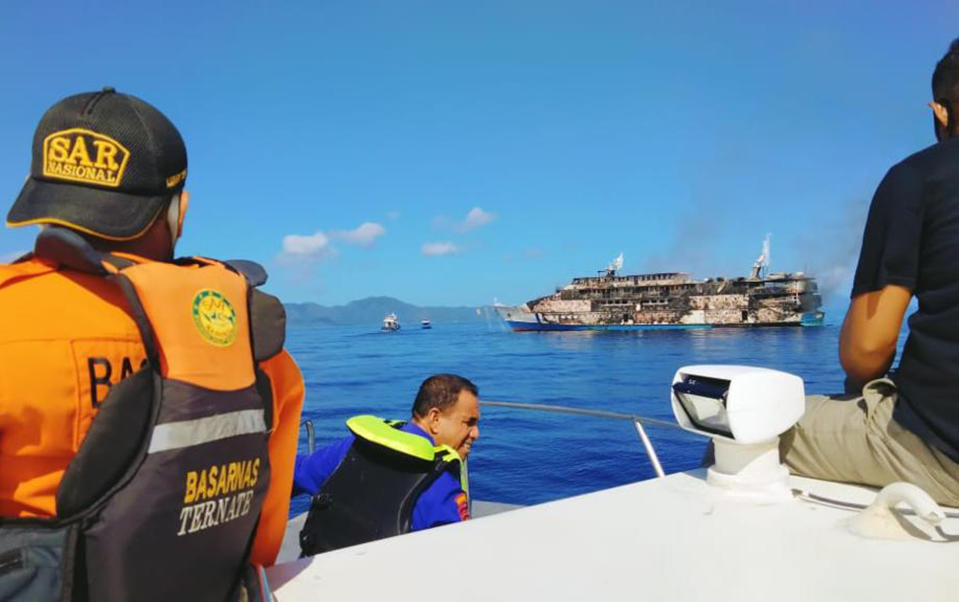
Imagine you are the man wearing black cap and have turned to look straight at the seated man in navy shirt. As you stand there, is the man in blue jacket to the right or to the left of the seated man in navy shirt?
left

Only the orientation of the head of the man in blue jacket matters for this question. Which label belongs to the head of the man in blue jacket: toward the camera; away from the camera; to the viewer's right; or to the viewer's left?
to the viewer's right

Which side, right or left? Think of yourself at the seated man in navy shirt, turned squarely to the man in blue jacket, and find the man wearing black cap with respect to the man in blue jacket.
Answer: left

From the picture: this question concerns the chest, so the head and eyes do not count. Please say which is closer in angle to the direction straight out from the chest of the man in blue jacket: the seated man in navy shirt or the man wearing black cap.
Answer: the seated man in navy shirt
